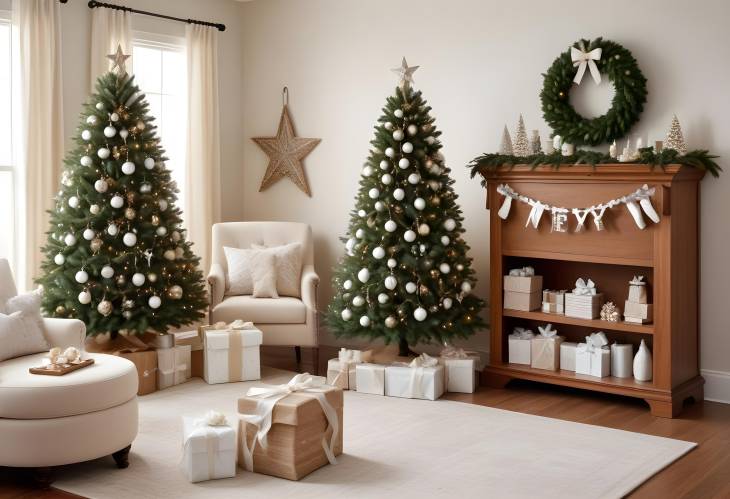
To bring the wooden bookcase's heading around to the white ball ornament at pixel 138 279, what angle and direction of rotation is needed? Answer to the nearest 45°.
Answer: approximately 45° to its right

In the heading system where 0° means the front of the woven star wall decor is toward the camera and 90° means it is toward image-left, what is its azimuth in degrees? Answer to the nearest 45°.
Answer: approximately 0°

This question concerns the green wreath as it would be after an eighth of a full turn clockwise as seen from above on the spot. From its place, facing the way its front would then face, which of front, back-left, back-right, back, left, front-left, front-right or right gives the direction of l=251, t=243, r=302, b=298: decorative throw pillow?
front-right

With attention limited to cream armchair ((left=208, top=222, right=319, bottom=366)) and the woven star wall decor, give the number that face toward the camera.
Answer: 2

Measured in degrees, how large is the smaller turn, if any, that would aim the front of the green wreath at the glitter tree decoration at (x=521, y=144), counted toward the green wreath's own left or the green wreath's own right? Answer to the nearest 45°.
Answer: approximately 90° to the green wreath's own right

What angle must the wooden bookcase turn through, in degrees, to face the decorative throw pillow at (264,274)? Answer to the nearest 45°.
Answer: approximately 45° to its right

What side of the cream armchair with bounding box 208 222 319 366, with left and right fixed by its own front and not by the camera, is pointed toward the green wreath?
left
